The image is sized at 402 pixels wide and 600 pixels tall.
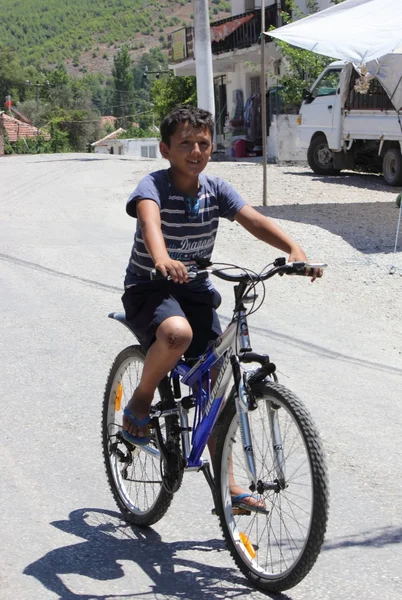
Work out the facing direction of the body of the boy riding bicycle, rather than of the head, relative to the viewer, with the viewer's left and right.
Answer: facing the viewer and to the right of the viewer

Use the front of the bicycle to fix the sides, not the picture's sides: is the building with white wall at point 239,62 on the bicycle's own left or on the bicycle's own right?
on the bicycle's own left

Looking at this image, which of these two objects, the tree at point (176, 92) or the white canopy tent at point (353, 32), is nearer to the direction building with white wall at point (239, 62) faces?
the white canopy tent

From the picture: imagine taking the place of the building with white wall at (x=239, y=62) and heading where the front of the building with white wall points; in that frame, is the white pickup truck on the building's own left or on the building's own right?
on the building's own left

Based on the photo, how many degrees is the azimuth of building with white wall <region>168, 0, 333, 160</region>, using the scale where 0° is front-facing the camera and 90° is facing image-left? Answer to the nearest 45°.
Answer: approximately 45°

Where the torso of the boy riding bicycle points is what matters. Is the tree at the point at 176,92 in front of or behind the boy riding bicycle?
behind

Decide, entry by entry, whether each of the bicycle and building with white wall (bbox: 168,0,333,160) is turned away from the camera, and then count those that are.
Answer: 0

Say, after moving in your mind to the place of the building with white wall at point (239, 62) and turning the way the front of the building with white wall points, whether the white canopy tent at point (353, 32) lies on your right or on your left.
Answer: on your left

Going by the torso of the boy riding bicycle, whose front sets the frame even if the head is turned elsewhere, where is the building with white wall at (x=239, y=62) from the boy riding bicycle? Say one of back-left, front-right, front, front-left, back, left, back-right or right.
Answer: back-left

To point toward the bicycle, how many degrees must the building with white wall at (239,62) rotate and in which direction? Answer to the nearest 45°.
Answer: approximately 45° to its left
